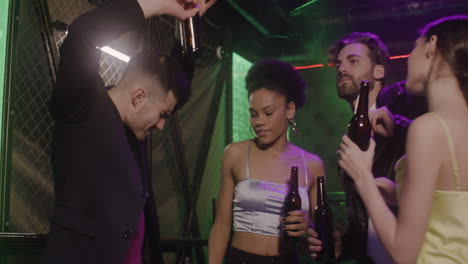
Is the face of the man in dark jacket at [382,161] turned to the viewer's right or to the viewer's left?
to the viewer's left

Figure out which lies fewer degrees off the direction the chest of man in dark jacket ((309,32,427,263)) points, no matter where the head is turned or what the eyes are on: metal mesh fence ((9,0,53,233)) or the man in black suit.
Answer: the man in black suit

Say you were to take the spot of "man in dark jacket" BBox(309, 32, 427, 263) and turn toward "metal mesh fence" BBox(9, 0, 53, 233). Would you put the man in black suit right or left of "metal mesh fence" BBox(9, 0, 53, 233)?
left

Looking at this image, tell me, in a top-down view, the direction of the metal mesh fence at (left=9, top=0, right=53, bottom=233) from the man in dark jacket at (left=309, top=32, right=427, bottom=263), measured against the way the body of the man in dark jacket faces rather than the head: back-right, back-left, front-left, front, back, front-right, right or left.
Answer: front-right

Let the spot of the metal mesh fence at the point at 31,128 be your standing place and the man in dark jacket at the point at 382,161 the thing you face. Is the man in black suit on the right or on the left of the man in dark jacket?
right

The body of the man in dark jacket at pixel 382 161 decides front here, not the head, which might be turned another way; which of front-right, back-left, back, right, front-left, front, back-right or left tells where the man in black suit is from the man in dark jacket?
front
